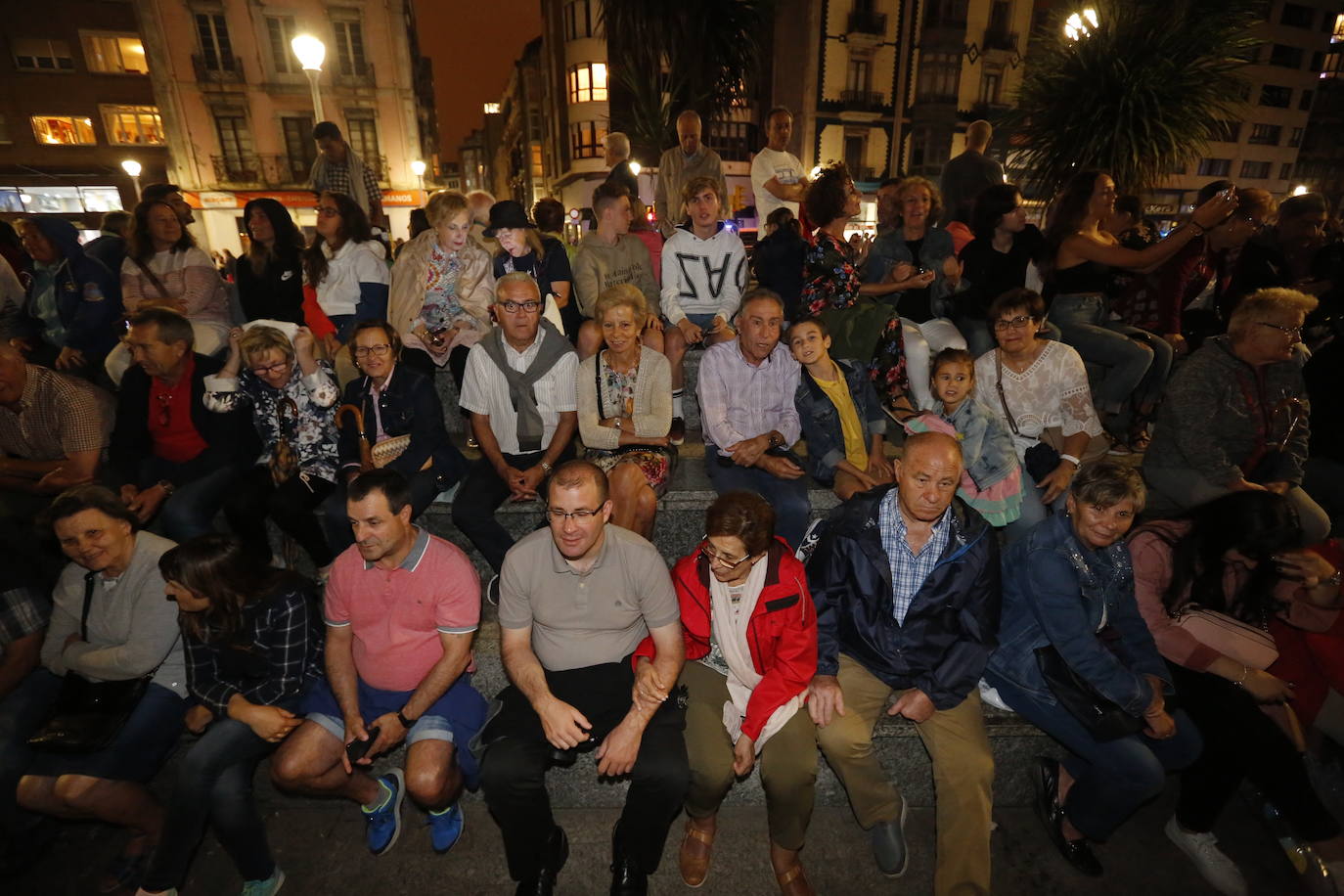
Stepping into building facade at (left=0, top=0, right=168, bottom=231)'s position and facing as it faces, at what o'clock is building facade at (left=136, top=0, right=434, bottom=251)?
building facade at (left=136, top=0, right=434, bottom=251) is roughly at 10 o'clock from building facade at (left=0, top=0, right=168, bottom=231).

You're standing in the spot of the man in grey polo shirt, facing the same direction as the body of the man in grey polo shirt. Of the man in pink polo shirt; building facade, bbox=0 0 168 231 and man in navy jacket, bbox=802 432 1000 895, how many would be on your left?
1

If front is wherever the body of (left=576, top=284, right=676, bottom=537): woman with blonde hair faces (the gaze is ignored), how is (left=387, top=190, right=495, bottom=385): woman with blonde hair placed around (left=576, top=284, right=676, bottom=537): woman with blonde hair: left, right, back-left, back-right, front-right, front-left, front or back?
back-right

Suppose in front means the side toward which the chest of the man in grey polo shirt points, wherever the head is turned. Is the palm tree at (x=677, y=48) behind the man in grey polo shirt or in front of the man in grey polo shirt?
behind

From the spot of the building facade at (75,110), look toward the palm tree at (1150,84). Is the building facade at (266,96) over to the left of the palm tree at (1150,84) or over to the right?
left

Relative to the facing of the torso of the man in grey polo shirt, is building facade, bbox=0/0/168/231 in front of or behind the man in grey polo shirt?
behind

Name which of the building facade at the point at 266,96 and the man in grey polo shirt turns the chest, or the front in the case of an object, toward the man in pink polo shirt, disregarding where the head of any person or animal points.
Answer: the building facade

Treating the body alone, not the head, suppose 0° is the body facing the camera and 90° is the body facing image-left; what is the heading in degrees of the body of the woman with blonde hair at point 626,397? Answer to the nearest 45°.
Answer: approximately 0°

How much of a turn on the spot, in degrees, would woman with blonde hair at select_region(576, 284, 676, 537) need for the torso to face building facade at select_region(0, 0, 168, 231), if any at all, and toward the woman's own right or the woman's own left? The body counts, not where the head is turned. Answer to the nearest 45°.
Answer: approximately 135° to the woman's own right

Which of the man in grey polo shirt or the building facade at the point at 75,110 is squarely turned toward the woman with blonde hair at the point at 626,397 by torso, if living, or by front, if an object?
the building facade

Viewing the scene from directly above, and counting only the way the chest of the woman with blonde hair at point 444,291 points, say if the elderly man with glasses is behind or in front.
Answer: in front
